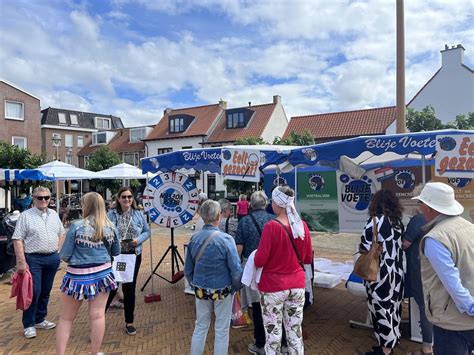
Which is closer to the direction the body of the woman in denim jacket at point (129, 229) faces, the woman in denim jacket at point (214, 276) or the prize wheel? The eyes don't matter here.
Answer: the woman in denim jacket

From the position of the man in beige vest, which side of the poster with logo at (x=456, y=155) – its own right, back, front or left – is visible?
front

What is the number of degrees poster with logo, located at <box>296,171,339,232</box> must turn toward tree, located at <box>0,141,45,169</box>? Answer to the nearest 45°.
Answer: approximately 135° to its right

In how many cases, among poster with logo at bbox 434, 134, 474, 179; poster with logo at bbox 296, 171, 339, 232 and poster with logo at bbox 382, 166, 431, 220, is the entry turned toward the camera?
3

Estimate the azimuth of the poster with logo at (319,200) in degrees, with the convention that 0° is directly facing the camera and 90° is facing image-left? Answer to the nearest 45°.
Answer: approximately 0°

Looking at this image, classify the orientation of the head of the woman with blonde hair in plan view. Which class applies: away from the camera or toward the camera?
away from the camera

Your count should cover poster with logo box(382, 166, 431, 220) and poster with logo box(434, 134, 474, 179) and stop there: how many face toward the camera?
2

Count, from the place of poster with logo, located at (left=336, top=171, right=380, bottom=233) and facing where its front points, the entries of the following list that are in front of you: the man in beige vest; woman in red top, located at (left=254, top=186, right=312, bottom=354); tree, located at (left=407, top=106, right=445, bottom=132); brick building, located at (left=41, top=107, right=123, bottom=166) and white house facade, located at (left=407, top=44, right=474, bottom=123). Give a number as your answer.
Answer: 2

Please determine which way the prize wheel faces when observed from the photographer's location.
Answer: facing the viewer

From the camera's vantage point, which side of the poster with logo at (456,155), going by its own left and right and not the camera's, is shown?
front

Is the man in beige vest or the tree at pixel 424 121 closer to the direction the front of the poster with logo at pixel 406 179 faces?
the man in beige vest

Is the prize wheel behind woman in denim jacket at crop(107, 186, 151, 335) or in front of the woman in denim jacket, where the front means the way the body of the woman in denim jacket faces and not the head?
behind
